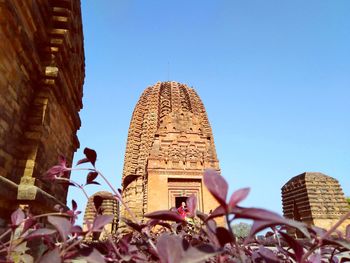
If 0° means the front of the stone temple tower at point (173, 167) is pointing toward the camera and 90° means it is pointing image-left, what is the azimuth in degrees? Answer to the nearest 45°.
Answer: approximately 0°

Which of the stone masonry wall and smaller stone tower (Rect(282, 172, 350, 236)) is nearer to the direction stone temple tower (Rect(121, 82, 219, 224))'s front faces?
the stone masonry wall

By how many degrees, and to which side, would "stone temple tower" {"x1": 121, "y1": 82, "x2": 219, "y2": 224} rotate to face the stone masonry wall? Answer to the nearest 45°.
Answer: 0° — it already faces it

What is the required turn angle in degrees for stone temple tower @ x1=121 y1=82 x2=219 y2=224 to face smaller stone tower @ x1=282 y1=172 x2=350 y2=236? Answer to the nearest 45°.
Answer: approximately 90° to its left
